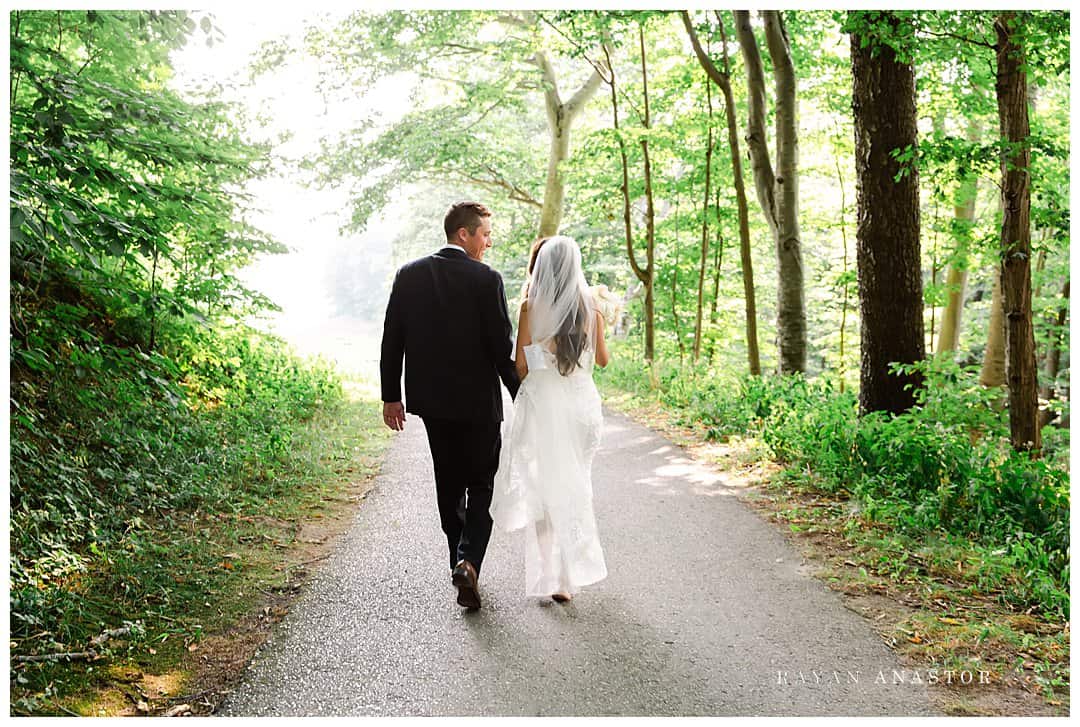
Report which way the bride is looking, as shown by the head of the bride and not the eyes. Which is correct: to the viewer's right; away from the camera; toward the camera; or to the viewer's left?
away from the camera

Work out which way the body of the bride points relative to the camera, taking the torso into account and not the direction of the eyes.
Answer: away from the camera
